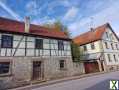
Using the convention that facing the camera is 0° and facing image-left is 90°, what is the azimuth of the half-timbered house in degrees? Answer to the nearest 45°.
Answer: approximately 315°

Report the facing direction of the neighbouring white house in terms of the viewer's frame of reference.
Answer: facing the viewer and to the left of the viewer

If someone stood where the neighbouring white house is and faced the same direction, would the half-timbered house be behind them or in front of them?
in front

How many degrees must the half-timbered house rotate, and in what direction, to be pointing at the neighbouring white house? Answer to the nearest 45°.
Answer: approximately 90° to its left

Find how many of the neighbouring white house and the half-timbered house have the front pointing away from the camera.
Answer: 0
